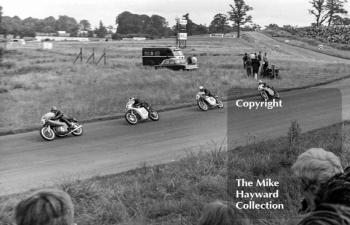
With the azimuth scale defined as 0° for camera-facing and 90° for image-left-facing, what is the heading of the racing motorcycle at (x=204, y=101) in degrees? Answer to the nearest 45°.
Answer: approximately 45°

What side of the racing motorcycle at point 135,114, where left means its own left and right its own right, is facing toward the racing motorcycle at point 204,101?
back

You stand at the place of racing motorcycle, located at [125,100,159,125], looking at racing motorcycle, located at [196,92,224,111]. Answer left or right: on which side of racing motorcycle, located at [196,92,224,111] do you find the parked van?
left

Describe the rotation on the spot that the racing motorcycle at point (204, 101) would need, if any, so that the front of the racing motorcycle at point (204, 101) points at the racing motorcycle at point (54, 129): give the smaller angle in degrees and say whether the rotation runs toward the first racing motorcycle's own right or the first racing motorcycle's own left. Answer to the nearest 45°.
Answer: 0° — it already faces it

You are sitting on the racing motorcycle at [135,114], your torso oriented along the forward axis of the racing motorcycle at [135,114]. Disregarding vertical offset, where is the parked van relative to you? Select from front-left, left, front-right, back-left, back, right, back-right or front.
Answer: back-right

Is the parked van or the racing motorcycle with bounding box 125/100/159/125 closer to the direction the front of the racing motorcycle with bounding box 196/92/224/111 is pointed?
the racing motorcycle

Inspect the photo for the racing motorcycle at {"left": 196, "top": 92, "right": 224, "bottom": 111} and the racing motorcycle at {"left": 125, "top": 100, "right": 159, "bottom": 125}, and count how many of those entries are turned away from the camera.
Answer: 0

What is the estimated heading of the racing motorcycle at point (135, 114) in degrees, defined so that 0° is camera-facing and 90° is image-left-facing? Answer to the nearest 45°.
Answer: approximately 45°

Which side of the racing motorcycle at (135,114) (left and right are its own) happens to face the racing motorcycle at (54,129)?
front

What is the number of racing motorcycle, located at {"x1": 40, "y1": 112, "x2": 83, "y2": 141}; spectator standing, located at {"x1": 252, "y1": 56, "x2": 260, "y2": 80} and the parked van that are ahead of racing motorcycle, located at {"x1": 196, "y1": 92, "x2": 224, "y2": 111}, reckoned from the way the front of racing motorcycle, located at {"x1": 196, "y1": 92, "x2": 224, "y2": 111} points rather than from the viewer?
1

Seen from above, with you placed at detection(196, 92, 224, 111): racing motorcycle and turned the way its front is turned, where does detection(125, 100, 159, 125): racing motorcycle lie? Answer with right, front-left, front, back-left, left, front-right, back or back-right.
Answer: front
